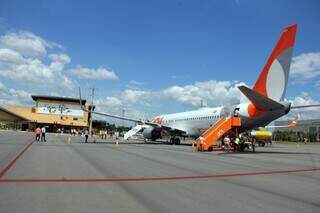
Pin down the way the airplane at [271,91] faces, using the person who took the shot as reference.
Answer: facing away from the viewer and to the left of the viewer
